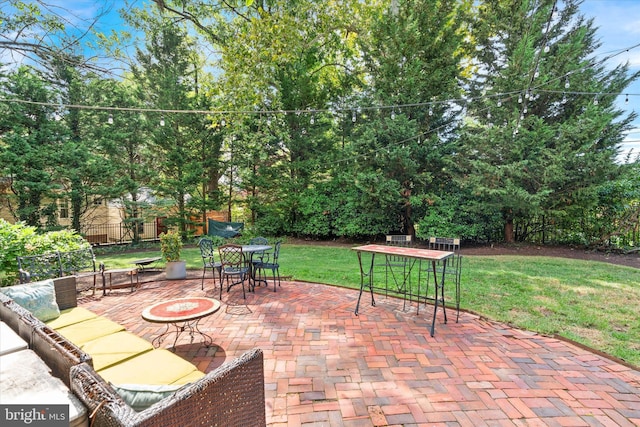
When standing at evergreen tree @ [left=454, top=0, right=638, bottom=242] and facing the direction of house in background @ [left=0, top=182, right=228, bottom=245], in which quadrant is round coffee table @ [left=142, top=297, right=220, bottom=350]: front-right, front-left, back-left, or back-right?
front-left

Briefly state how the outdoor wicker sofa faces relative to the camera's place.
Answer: facing away from the viewer and to the right of the viewer

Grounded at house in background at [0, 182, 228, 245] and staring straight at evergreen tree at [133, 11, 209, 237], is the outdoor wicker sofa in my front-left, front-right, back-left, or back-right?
front-right

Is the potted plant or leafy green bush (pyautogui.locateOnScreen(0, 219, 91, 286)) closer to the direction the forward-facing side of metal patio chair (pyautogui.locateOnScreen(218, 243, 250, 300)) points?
the potted plant

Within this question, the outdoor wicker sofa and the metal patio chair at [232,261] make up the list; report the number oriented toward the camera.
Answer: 0

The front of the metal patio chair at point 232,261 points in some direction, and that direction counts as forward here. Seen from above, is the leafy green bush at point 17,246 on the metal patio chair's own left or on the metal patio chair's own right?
on the metal patio chair's own left

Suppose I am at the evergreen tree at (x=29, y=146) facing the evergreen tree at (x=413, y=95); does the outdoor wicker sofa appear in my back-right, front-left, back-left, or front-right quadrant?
front-right

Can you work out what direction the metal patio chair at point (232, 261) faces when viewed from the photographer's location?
facing away from the viewer and to the right of the viewer

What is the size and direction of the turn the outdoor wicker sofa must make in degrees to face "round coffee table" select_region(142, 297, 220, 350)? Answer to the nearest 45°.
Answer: approximately 45° to its left

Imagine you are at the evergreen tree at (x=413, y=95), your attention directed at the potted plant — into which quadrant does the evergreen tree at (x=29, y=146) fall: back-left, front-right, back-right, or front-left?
front-right

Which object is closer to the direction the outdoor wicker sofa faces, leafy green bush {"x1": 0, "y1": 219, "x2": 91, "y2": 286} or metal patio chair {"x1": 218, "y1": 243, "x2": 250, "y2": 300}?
the metal patio chair

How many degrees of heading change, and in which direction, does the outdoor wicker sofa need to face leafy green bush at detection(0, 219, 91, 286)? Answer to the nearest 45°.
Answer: approximately 45° to its left

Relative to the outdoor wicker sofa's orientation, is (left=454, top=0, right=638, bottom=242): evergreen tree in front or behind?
in front

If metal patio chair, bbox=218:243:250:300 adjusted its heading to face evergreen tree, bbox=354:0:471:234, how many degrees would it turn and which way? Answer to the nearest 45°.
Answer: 0° — it already faces it

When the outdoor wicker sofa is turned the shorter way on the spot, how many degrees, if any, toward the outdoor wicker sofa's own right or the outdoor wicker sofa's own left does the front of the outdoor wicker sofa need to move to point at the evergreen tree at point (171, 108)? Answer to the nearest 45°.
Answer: approximately 45° to the outdoor wicker sofa's own left

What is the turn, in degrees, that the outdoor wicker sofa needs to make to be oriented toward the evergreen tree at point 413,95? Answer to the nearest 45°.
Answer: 0° — it already faces it

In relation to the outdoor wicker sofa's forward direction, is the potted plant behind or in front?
in front
